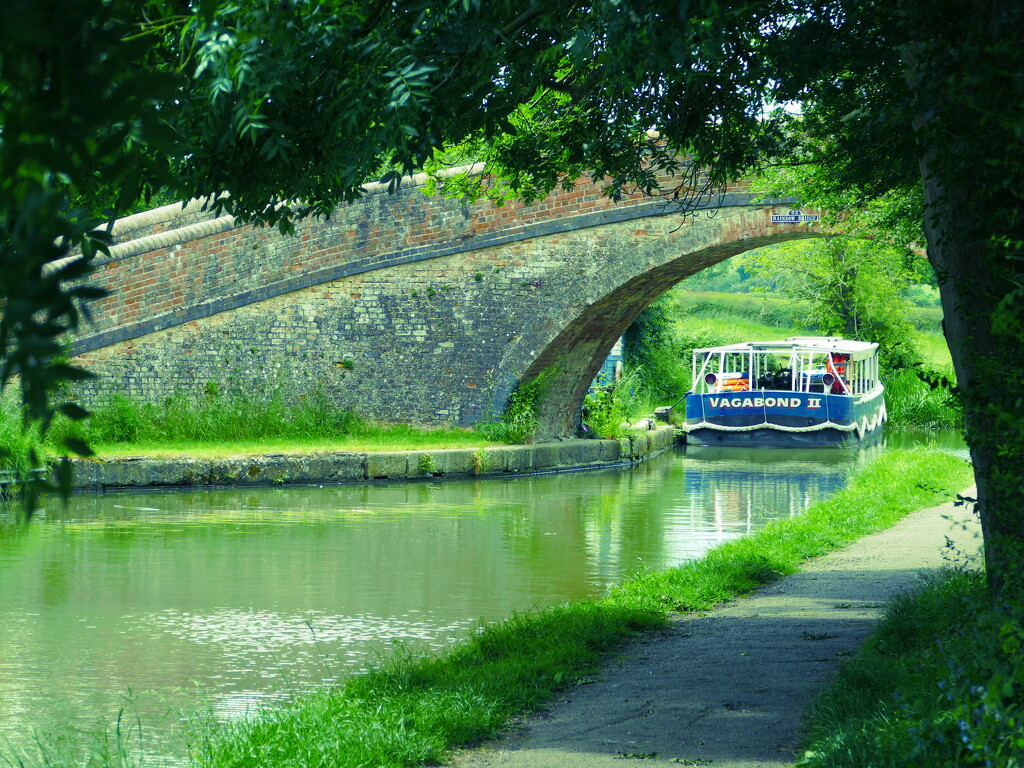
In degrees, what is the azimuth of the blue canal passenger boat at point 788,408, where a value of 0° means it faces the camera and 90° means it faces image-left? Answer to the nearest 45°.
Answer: approximately 0°
